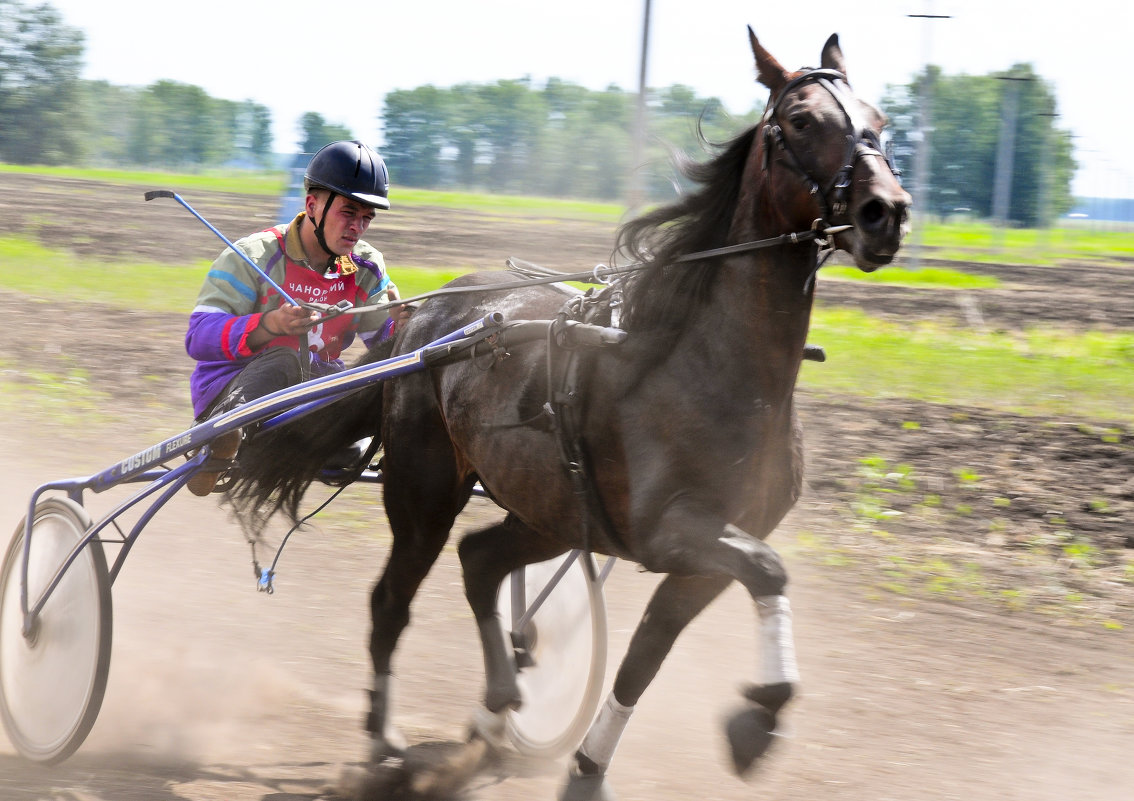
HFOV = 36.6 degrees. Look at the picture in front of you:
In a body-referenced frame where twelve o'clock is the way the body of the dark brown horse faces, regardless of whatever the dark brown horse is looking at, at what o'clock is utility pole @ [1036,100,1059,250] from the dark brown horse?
The utility pole is roughly at 8 o'clock from the dark brown horse.

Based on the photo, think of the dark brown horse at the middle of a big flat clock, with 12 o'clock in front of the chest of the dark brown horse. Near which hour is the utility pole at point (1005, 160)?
The utility pole is roughly at 8 o'clock from the dark brown horse.

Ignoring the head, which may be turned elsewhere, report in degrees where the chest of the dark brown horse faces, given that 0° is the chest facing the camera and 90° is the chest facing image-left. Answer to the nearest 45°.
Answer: approximately 315°

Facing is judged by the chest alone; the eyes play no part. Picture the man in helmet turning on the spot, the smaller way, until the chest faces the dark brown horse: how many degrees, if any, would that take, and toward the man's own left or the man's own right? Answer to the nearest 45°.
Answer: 0° — they already face it

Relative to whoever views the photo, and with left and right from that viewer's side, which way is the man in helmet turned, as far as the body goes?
facing the viewer and to the right of the viewer

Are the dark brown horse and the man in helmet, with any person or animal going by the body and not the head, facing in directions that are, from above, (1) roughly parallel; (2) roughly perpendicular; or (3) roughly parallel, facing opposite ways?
roughly parallel

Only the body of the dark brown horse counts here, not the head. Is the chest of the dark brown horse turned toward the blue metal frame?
no

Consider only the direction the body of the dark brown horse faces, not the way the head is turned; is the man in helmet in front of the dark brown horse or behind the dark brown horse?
behind

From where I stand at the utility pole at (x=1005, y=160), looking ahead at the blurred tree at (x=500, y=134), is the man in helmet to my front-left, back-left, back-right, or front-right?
back-left

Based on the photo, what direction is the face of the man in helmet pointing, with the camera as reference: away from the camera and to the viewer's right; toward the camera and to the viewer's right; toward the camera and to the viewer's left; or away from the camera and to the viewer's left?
toward the camera and to the viewer's right

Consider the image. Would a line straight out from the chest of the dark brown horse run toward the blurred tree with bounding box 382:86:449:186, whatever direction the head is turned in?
no

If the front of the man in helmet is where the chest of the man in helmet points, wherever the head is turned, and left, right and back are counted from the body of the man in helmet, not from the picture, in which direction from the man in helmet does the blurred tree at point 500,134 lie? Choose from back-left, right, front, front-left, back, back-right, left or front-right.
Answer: back-left

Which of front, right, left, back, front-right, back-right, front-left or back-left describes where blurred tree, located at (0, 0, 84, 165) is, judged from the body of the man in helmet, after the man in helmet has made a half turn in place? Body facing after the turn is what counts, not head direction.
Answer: front-right

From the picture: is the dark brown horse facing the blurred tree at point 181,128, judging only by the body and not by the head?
no

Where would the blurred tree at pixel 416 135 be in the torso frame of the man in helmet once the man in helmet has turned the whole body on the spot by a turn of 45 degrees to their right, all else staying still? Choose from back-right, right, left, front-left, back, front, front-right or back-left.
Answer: back

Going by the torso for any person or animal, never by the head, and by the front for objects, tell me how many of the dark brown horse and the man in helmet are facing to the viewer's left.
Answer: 0

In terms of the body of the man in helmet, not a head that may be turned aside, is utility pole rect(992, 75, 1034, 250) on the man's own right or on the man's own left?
on the man's own left
